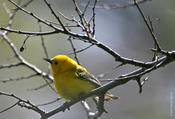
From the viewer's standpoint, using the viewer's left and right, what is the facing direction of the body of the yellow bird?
facing to the left of the viewer
